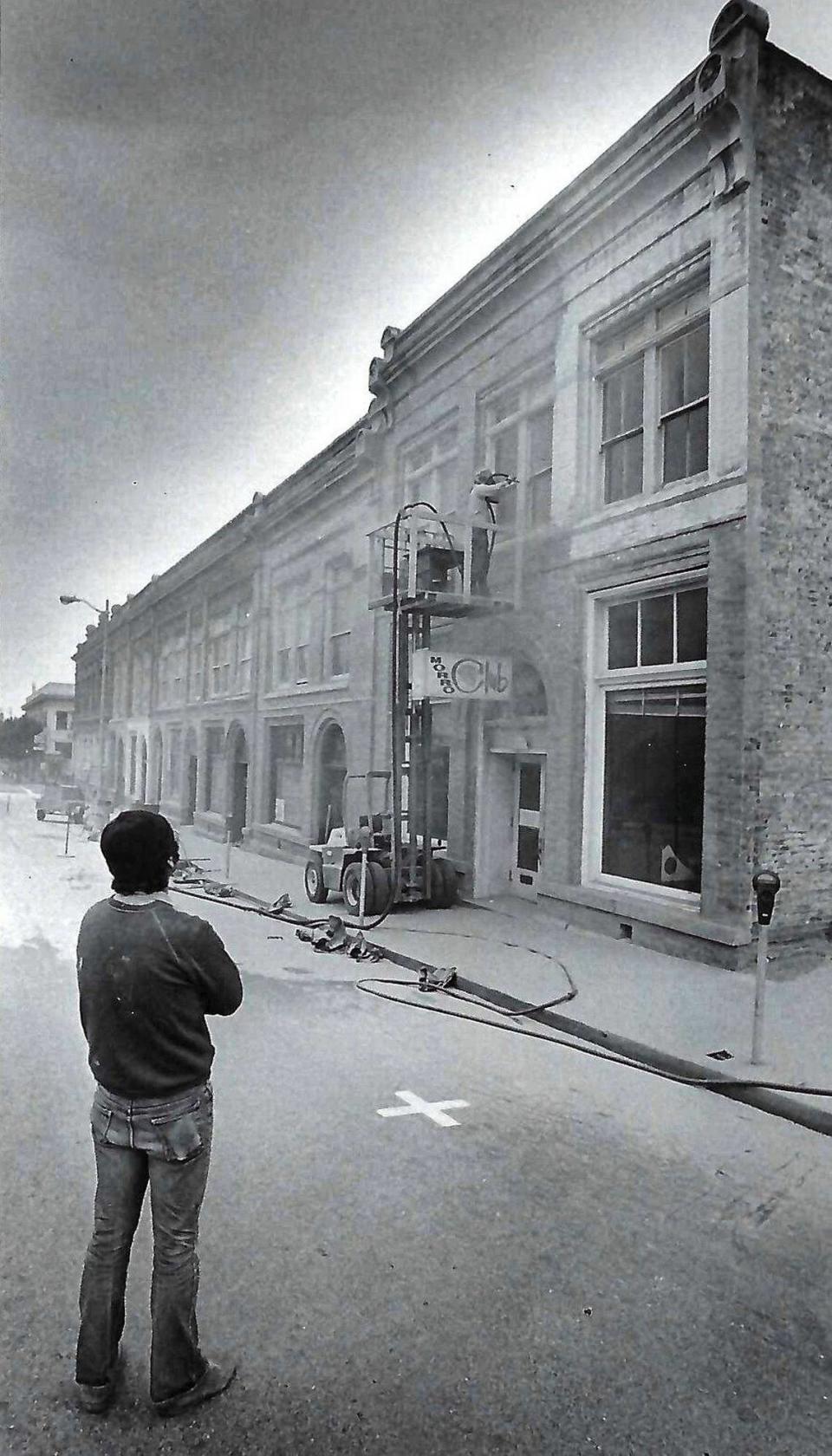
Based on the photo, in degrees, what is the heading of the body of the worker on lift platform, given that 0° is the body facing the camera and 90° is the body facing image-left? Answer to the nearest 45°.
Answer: approximately 270°

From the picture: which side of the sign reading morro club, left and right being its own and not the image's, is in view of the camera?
front

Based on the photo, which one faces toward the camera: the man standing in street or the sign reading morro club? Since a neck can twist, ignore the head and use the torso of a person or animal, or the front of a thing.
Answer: the sign reading morro club

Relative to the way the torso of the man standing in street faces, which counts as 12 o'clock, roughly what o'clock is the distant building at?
The distant building is roughly at 10 o'clock from the man standing in street.

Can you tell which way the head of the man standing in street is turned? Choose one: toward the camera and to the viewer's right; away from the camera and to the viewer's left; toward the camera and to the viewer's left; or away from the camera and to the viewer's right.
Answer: away from the camera and to the viewer's right

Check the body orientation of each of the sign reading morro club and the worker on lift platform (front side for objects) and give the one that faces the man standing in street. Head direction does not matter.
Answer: the sign reading morro club

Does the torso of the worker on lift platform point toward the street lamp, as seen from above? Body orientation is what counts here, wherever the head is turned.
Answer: no

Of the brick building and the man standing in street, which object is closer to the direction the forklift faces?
the brick building

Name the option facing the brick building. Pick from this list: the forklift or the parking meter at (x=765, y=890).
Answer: the forklift

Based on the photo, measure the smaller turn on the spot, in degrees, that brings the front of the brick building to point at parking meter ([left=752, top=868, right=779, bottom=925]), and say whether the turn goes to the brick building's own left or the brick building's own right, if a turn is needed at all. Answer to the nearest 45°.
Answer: approximately 45° to the brick building's own left

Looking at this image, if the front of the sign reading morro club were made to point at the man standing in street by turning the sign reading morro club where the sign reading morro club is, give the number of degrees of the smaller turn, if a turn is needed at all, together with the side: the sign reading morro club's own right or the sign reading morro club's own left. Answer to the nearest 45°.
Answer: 0° — it already faces them
